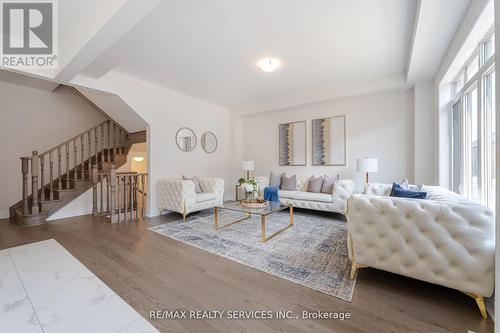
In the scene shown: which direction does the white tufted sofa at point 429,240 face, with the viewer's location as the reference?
facing to the left of the viewer

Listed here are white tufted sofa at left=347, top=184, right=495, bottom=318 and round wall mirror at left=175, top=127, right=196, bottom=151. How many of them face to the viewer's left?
1

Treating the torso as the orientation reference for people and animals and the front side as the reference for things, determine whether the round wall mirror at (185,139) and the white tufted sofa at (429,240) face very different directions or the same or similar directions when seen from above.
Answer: very different directions

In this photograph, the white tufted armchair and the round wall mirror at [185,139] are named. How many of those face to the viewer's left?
0

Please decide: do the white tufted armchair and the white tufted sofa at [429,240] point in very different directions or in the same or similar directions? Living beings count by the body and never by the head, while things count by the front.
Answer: very different directions

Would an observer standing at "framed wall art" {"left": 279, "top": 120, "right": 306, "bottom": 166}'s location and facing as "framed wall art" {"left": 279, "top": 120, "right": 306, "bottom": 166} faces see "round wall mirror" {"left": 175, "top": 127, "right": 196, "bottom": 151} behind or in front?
in front

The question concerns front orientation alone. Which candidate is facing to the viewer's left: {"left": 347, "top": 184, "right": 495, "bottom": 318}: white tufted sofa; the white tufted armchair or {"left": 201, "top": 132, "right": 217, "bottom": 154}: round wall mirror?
the white tufted sofa
